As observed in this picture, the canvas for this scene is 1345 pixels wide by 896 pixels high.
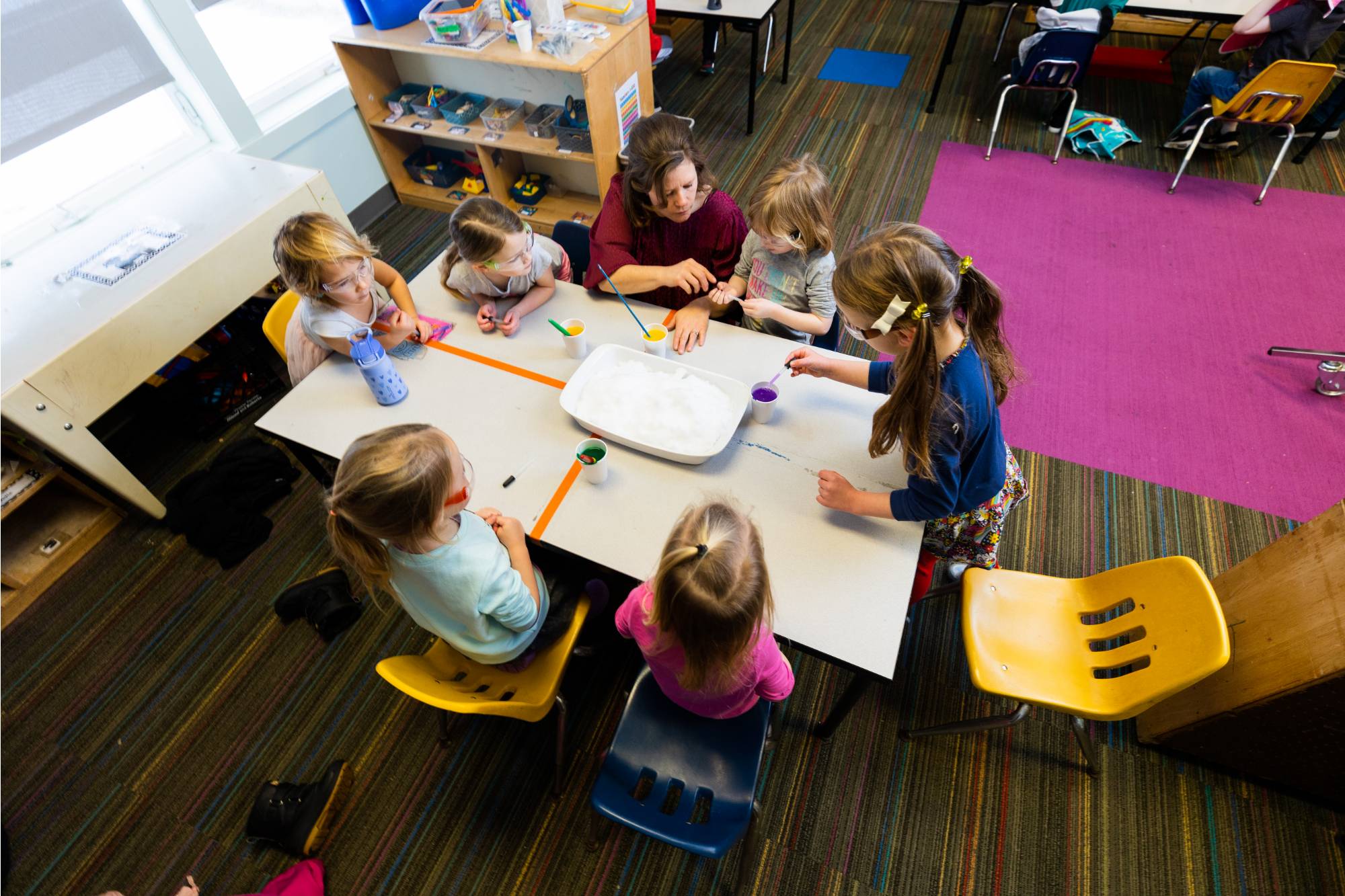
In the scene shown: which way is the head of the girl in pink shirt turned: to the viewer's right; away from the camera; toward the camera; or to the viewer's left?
away from the camera

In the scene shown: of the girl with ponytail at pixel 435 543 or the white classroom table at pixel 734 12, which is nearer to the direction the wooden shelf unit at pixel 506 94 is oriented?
the girl with ponytail

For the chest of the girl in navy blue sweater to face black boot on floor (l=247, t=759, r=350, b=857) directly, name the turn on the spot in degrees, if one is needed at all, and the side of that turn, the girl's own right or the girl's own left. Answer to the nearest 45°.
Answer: approximately 45° to the girl's own left

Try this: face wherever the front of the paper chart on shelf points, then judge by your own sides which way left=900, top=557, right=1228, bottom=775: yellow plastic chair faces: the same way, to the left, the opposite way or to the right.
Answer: the opposite way

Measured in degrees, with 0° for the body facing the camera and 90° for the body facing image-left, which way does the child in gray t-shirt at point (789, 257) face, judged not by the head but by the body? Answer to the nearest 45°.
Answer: approximately 45°

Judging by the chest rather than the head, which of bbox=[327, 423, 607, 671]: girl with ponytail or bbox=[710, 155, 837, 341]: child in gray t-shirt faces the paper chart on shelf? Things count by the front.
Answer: the girl with ponytail

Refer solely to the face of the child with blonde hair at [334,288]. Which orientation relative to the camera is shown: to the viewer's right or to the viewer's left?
to the viewer's right

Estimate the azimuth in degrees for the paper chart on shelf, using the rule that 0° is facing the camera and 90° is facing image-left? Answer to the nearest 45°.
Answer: approximately 315°

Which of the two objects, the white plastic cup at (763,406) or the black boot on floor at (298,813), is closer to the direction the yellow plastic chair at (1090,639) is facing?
the white plastic cup

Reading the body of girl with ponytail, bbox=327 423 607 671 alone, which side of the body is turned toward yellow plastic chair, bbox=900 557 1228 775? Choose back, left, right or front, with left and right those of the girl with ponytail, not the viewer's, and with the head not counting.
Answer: right

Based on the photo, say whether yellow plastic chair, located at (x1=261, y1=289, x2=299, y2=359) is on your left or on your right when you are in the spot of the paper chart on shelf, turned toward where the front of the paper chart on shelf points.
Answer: on your right

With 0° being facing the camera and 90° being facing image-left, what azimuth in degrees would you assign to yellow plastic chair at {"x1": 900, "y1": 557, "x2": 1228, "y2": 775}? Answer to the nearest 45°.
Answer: approximately 90°

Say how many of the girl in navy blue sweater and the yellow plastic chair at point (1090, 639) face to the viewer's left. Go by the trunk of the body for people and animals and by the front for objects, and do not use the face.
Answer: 2
